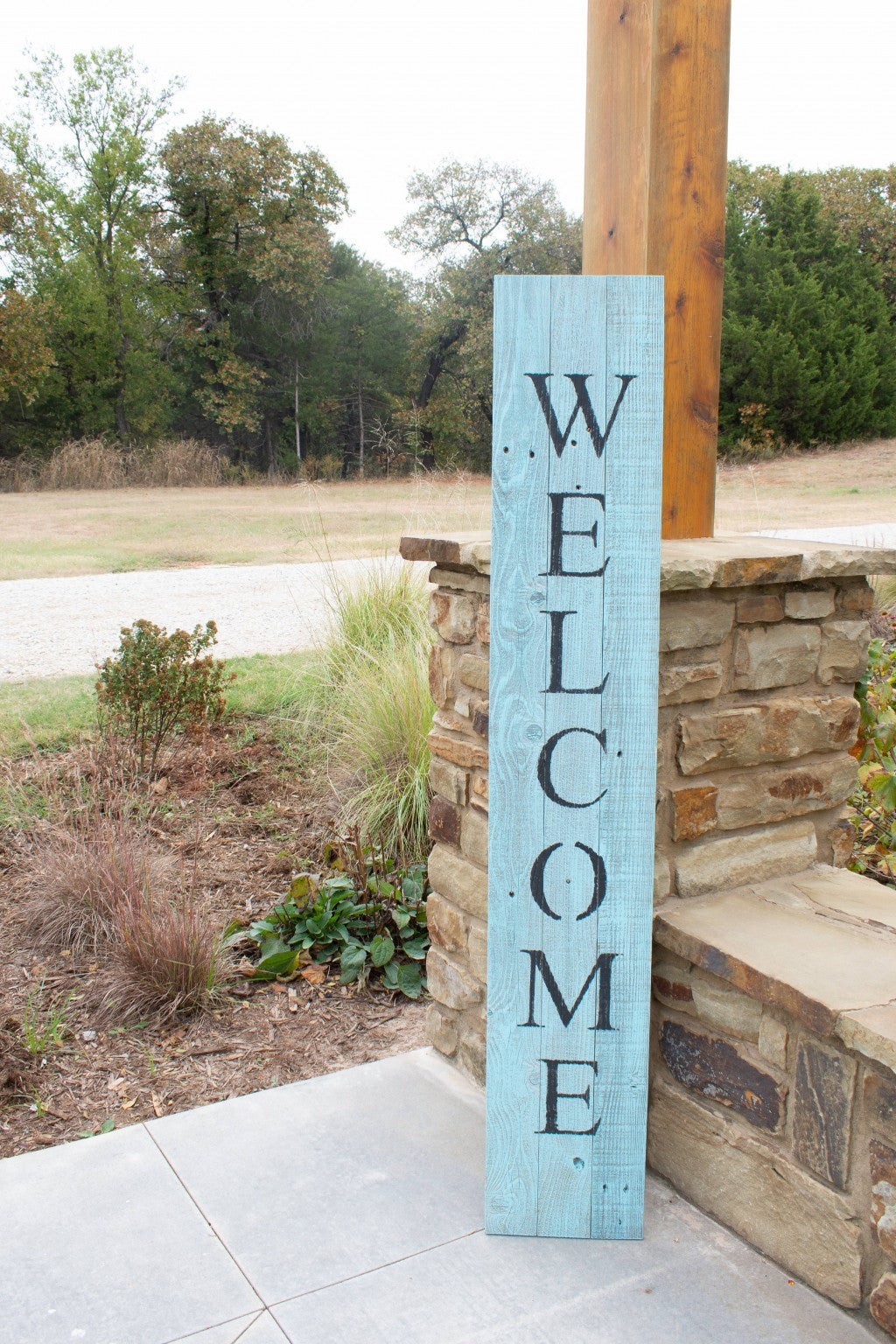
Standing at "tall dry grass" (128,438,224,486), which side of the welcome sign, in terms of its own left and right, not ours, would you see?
back

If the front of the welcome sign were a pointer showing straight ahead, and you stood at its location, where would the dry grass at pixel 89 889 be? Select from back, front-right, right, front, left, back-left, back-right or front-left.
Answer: back-right

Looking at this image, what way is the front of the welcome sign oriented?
toward the camera

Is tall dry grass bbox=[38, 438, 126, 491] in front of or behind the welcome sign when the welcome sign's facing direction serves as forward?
behind

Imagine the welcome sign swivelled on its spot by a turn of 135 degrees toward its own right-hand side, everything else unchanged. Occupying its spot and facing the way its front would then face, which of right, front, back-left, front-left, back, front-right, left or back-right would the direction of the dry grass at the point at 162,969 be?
front

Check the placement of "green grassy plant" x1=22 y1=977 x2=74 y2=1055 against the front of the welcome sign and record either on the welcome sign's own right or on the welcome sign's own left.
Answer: on the welcome sign's own right

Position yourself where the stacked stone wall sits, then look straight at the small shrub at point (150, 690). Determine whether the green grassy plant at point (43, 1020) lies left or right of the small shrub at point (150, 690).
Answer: left

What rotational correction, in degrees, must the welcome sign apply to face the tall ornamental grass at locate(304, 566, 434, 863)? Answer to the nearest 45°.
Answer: approximately 180°

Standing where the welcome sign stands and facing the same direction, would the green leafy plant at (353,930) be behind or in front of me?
behind
